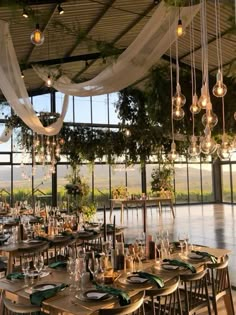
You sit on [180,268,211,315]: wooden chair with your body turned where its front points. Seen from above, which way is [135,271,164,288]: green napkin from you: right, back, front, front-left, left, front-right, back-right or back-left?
left

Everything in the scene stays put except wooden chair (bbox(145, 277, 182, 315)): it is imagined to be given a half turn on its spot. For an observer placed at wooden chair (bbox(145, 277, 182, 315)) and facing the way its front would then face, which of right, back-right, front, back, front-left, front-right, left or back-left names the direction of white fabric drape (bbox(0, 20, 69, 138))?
back

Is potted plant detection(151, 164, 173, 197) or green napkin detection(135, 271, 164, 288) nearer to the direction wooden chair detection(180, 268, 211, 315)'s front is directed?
the potted plant

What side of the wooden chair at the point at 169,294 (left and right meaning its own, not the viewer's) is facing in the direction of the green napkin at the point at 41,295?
left

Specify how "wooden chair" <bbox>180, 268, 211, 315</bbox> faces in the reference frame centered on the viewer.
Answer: facing away from the viewer and to the left of the viewer

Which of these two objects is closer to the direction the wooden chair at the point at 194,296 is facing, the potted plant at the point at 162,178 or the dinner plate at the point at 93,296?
the potted plant

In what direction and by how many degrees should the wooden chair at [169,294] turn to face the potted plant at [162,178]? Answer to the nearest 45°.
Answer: approximately 45° to its right

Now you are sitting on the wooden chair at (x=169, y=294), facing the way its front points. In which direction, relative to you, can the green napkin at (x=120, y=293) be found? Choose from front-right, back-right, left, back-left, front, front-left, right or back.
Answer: left

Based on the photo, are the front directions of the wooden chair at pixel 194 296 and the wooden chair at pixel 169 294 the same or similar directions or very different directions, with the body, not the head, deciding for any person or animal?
same or similar directions

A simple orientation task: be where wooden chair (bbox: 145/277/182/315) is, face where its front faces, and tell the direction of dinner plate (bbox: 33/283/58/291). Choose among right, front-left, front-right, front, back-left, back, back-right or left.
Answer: front-left

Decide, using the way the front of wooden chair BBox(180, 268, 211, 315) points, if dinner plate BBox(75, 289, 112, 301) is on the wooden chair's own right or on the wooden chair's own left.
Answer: on the wooden chair's own left

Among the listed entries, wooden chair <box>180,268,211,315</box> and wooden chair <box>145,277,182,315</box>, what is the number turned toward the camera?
0

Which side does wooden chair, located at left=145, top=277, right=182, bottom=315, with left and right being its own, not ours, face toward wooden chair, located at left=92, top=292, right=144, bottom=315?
left

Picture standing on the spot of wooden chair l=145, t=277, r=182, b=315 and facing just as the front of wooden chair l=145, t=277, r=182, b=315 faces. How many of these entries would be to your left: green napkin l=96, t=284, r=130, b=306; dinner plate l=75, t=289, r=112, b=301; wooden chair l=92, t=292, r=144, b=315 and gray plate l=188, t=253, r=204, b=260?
3

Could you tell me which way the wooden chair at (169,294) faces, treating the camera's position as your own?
facing away from the viewer and to the left of the viewer
